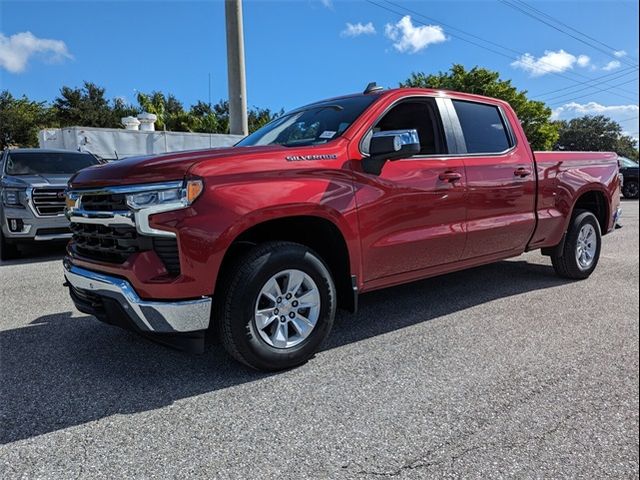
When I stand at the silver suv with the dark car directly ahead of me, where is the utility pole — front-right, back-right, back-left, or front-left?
front-left

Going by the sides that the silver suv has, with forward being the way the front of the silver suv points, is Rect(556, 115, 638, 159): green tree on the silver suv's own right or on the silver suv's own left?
on the silver suv's own left

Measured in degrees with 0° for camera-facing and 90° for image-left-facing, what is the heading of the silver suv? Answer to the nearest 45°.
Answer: approximately 0°

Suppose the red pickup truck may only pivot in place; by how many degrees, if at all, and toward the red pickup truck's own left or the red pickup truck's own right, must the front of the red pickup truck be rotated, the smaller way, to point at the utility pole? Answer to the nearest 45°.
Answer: approximately 135° to the red pickup truck's own right

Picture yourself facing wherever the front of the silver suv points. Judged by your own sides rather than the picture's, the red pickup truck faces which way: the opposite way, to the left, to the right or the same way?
to the right

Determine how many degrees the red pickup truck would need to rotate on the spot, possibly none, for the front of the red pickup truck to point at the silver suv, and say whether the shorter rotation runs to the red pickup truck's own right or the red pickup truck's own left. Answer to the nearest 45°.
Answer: approximately 90° to the red pickup truck's own right

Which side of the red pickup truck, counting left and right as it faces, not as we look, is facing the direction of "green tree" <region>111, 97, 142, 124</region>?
right

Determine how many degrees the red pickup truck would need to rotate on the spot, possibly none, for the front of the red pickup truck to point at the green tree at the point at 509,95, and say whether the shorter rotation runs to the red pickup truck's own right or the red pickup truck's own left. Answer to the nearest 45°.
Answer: approximately 135° to the red pickup truck's own right

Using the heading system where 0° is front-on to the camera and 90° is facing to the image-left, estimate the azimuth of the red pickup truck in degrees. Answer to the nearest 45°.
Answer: approximately 45°

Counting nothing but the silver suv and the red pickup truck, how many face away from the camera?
0

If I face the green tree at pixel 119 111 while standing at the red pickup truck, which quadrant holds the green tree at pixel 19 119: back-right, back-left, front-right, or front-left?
front-left
